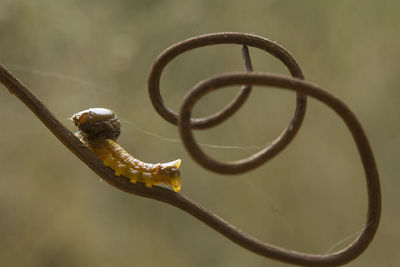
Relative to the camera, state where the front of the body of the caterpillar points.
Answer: to the viewer's left
